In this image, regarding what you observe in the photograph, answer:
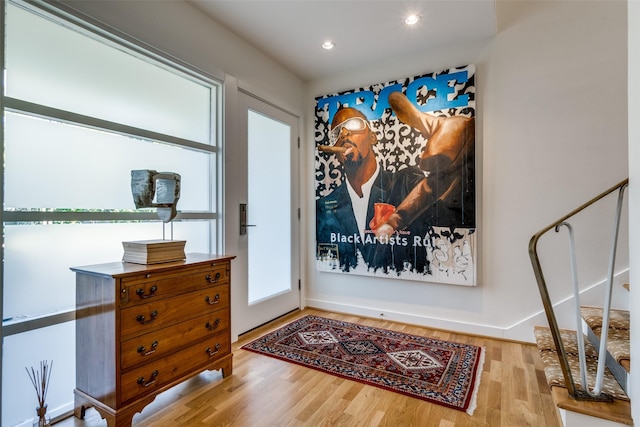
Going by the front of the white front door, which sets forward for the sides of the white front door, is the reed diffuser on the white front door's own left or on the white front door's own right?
on the white front door's own right

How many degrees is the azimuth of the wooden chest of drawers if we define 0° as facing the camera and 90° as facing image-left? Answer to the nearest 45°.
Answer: approximately 315°

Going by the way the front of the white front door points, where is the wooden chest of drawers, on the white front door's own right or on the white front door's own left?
on the white front door's own right

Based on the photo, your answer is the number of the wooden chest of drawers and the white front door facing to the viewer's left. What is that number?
0

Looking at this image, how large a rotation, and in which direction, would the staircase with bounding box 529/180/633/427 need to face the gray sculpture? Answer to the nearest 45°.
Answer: approximately 45° to its left

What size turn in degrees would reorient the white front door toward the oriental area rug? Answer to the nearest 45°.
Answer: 0° — it already faces it

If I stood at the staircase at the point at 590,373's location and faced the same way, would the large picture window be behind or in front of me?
in front

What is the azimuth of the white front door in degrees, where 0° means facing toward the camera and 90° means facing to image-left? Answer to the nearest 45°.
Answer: approximately 315°

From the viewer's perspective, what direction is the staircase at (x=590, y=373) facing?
to the viewer's left

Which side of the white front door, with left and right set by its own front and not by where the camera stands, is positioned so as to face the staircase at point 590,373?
front

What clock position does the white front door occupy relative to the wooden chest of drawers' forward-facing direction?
The white front door is roughly at 9 o'clock from the wooden chest of drawers.
